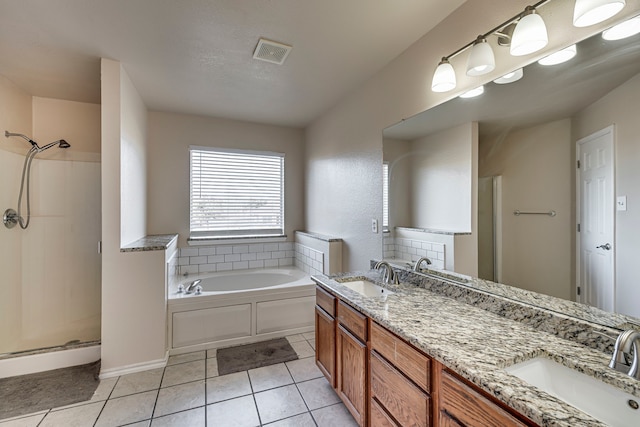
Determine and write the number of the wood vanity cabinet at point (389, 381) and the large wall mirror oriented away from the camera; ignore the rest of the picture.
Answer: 0

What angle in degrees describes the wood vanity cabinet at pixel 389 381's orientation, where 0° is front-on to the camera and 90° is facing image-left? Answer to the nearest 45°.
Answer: approximately 45°

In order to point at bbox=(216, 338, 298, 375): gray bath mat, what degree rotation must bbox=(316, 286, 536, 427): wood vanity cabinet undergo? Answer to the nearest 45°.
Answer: approximately 90° to its right

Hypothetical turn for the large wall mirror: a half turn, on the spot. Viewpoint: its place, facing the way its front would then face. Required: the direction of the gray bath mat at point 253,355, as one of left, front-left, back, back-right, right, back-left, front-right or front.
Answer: back-left

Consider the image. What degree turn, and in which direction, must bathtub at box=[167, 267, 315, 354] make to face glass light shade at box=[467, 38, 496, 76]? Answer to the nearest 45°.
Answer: approximately 45° to its left

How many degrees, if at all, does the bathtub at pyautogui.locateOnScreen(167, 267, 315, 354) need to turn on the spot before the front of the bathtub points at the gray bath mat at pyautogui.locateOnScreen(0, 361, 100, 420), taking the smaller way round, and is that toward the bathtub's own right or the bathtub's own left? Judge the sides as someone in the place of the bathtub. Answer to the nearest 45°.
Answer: approximately 90° to the bathtub's own right

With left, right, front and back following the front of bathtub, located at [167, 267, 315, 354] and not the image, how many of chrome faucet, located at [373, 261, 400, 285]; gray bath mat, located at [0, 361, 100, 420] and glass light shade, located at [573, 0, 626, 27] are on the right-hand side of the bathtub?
1

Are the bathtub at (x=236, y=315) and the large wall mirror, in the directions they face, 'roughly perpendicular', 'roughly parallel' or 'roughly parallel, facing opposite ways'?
roughly perpendicular

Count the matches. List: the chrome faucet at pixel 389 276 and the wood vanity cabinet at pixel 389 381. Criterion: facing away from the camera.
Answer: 0

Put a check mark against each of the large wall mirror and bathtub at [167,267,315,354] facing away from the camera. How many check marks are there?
0

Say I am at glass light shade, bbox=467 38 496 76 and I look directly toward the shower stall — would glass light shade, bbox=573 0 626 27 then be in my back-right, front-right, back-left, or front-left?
back-left

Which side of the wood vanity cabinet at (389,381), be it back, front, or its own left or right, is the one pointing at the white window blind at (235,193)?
right
